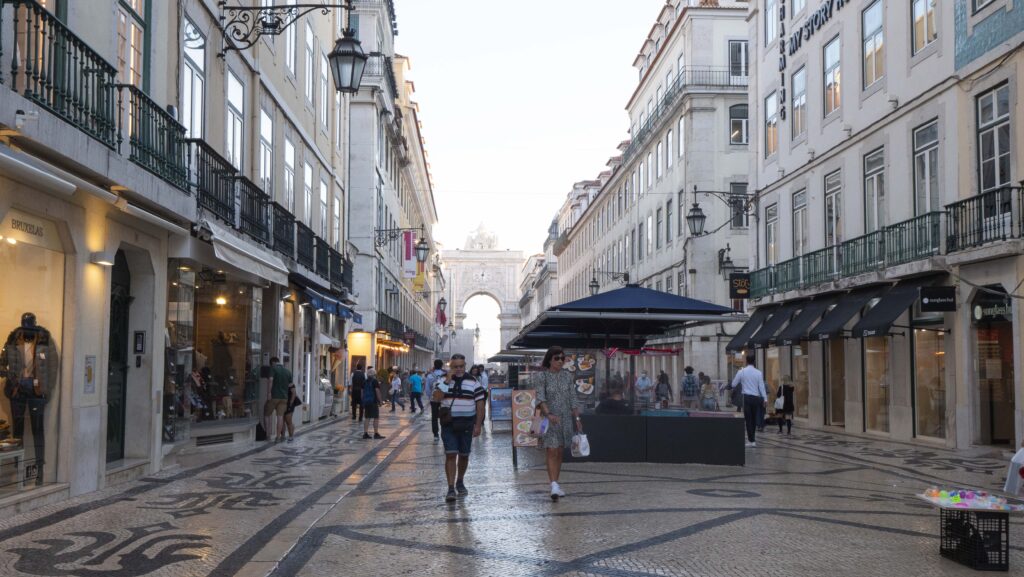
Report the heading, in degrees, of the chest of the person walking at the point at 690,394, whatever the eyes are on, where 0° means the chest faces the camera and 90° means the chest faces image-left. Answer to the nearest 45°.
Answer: approximately 180°

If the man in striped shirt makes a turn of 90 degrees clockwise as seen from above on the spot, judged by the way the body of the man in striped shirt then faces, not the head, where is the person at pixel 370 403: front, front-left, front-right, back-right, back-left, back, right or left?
right

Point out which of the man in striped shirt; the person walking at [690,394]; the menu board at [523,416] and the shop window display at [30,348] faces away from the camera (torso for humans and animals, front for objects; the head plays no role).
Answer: the person walking
